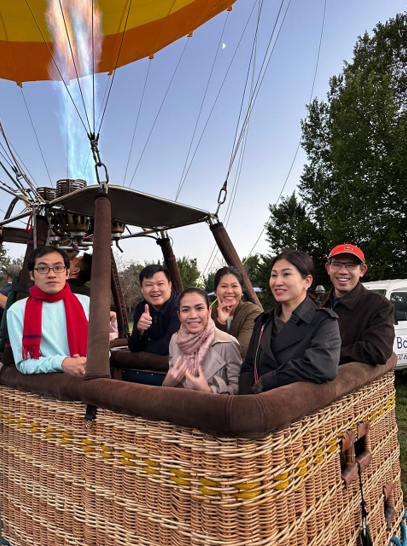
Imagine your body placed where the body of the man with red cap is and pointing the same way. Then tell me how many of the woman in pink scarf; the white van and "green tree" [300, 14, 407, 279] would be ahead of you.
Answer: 1

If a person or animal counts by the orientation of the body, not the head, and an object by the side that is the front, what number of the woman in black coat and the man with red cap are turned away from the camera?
0

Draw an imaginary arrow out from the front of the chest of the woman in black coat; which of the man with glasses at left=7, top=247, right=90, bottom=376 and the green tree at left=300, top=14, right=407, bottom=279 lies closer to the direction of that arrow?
the man with glasses

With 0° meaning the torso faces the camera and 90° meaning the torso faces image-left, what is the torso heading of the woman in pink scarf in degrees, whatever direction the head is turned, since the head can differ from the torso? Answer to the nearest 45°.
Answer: approximately 45°

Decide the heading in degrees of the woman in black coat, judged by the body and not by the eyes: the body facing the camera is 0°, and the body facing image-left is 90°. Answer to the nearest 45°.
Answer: approximately 45°

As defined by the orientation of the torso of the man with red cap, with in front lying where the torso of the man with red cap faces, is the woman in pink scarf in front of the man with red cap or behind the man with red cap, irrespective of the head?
in front

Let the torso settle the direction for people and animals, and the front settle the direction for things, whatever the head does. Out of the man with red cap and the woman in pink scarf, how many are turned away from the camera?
0

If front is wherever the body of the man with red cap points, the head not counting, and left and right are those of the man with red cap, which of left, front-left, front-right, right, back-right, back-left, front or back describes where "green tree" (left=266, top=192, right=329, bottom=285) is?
back-right

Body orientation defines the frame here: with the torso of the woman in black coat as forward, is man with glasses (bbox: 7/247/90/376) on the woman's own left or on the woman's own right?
on the woman's own right

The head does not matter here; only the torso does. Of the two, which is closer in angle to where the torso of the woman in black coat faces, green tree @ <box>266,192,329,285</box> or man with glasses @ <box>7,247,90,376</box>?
the man with glasses

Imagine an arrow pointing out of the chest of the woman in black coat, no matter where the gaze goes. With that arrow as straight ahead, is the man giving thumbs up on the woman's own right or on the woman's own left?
on the woman's own right
